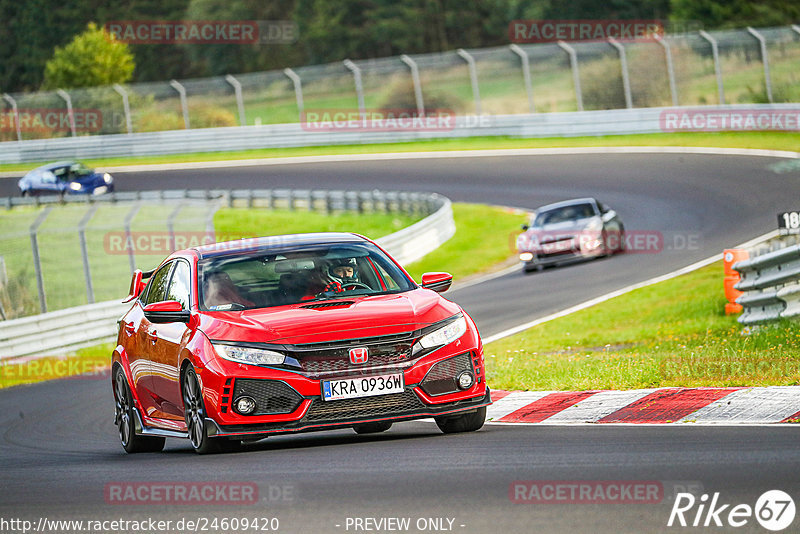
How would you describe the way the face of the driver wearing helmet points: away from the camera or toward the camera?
toward the camera

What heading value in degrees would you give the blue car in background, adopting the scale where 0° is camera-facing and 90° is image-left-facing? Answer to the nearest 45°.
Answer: approximately 315°

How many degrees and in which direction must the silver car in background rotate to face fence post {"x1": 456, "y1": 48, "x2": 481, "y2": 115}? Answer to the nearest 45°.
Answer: approximately 135° to its right

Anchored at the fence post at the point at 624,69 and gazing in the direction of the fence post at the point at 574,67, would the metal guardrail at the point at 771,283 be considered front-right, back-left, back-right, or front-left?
back-left

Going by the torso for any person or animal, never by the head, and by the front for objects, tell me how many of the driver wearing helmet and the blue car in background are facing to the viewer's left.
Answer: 0

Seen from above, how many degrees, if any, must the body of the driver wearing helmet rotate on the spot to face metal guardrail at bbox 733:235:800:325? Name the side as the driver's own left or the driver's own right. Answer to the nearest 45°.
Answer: approximately 90° to the driver's own left

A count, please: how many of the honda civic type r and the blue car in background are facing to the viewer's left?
0

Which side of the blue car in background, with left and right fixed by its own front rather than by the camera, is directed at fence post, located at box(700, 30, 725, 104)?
front

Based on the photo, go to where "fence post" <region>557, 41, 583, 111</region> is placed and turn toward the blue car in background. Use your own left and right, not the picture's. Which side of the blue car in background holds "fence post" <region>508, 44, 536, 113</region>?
right

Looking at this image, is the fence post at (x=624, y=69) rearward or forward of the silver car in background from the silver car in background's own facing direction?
rearward

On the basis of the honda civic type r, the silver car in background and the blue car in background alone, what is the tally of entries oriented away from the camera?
0

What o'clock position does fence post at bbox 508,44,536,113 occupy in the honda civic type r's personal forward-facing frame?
The fence post is roughly at 8 o'clock from the honda civic type r.

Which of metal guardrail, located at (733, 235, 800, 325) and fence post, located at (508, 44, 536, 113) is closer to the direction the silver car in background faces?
the metal guardrail

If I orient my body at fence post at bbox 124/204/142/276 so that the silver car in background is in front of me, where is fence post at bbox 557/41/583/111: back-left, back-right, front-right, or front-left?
front-left

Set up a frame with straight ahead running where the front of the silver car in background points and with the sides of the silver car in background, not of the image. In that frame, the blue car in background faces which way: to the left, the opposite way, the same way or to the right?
to the left

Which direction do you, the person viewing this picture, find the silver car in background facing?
facing the viewer and to the left of the viewer
